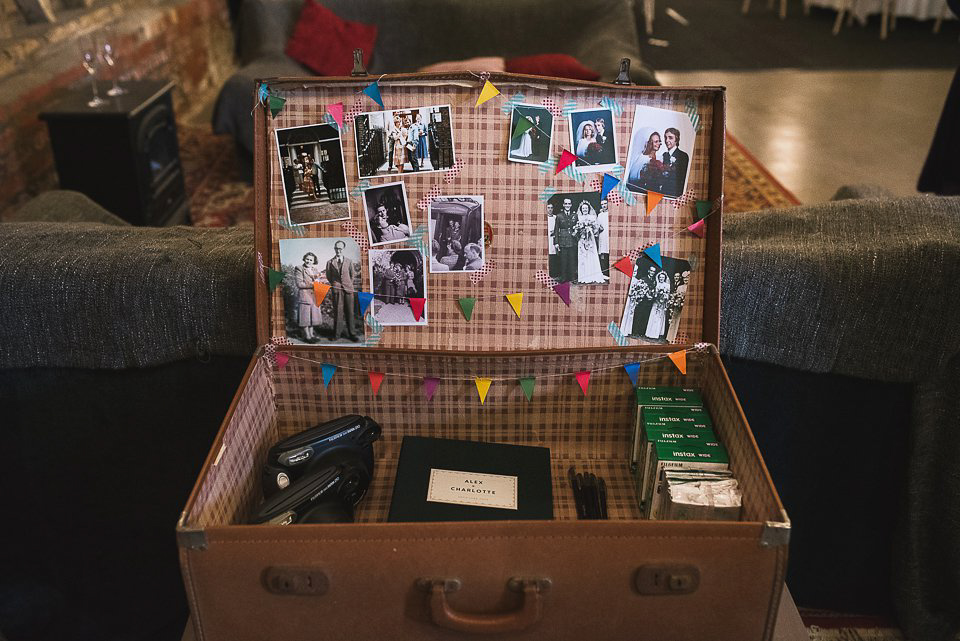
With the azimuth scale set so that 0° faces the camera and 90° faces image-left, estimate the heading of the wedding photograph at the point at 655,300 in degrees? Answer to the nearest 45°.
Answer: approximately 0°

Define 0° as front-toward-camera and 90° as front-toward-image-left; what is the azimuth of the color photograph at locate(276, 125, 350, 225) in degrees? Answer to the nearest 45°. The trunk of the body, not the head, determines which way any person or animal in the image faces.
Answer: approximately 0°

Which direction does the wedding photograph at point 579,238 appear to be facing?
toward the camera

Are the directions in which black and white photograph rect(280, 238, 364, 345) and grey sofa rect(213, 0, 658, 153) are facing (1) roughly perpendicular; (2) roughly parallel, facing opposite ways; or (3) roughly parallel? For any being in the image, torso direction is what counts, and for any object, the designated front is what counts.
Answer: roughly parallel

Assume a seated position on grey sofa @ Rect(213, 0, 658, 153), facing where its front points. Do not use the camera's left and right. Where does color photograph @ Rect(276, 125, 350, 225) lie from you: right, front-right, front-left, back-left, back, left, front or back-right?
front

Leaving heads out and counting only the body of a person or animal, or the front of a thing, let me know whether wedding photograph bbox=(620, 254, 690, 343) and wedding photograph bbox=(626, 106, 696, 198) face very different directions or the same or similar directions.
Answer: same or similar directions

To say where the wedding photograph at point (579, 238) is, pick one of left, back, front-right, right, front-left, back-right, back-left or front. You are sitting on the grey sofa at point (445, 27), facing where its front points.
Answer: front

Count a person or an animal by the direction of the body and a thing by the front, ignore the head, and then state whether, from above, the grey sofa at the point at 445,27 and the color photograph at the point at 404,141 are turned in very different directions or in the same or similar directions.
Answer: same or similar directions

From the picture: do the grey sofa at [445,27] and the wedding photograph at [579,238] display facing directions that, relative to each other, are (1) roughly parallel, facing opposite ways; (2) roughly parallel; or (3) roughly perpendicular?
roughly parallel

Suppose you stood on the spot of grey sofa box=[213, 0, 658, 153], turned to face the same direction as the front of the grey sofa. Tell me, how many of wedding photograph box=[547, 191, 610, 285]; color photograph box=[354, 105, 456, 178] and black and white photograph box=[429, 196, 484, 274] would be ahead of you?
3

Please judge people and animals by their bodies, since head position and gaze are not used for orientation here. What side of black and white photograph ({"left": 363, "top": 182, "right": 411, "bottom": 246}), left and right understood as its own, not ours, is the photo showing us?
front
